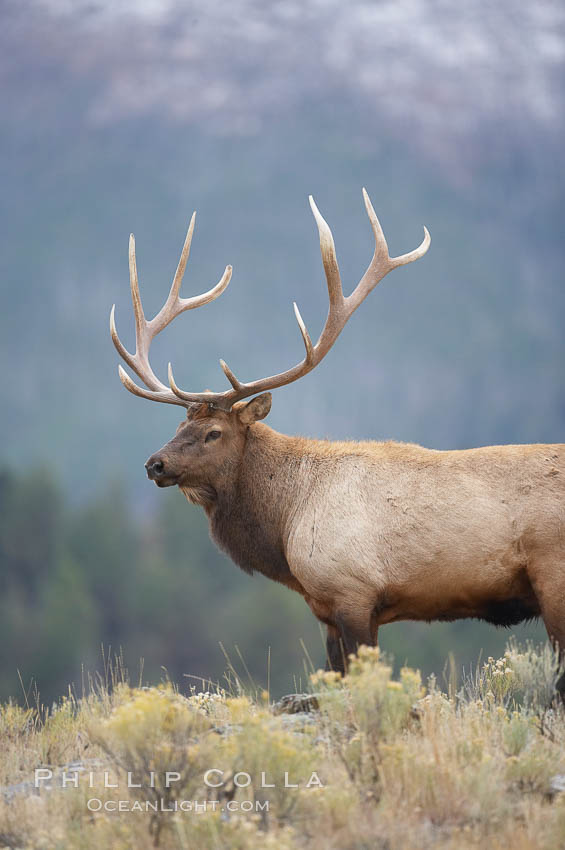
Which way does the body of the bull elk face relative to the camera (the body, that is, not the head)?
to the viewer's left
